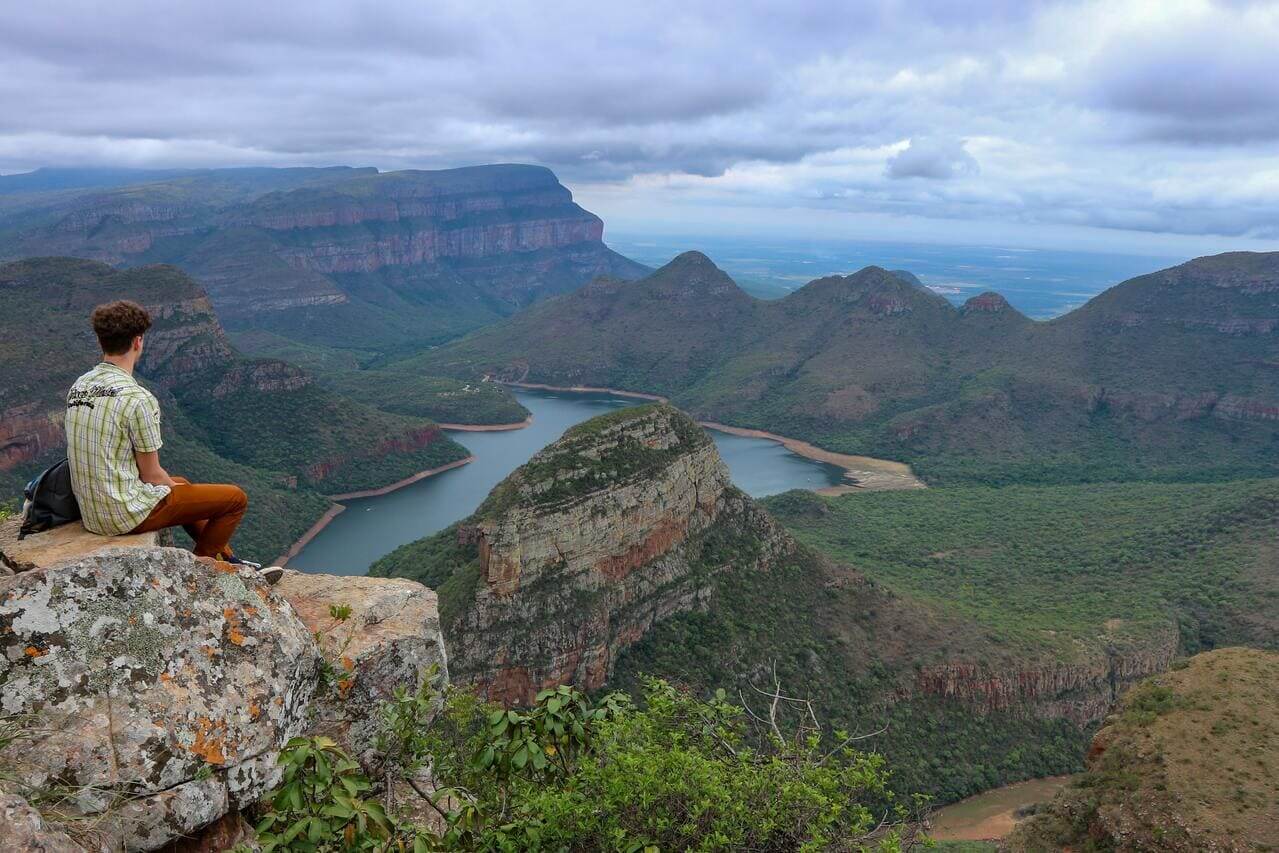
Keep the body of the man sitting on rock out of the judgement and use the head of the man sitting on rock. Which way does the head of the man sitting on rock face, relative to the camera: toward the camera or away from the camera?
away from the camera

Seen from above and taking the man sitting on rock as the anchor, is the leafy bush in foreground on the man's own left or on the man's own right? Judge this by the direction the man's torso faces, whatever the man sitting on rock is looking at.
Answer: on the man's own right

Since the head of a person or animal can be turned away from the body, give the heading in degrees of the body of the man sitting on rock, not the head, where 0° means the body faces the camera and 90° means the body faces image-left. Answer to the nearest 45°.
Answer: approximately 225°
